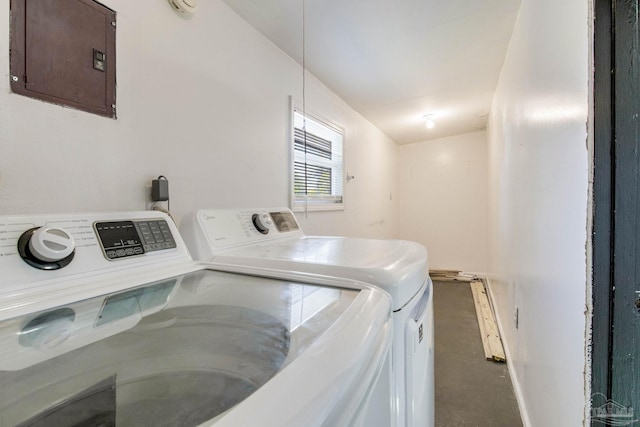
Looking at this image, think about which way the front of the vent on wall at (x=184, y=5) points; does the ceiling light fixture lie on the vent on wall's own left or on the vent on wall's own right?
on the vent on wall's own left

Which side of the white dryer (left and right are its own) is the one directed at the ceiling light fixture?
left

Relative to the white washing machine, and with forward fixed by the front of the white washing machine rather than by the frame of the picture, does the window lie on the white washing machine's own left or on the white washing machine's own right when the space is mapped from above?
on the white washing machine's own left

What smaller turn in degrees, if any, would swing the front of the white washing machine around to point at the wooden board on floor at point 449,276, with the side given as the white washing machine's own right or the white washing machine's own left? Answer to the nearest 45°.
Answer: approximately 90° to the white washing machine's own left

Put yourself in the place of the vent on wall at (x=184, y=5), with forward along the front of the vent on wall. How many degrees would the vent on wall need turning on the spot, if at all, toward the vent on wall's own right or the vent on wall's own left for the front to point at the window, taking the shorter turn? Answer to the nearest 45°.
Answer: approximately 90° to the vent on wall's own left

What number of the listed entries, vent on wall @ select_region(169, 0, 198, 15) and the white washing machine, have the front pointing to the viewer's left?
0

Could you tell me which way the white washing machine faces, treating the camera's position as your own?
facing the viewer and to the right of the viewer

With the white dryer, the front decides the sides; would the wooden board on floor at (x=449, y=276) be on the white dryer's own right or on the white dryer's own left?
on the white dryer's own left

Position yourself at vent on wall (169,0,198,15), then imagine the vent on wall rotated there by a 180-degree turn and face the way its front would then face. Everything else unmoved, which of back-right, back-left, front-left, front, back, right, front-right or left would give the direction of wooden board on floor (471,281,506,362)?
back-right

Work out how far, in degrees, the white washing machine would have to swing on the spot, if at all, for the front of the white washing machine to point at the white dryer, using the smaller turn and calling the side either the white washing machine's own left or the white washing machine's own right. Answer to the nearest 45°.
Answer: approximately 45° to the white washing machine's own left

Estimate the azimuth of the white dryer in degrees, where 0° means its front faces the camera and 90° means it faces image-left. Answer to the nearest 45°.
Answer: approximately 315°

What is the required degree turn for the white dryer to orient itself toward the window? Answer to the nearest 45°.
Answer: approximately 135° to its left

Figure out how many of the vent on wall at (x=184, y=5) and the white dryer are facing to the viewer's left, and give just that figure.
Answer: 0
